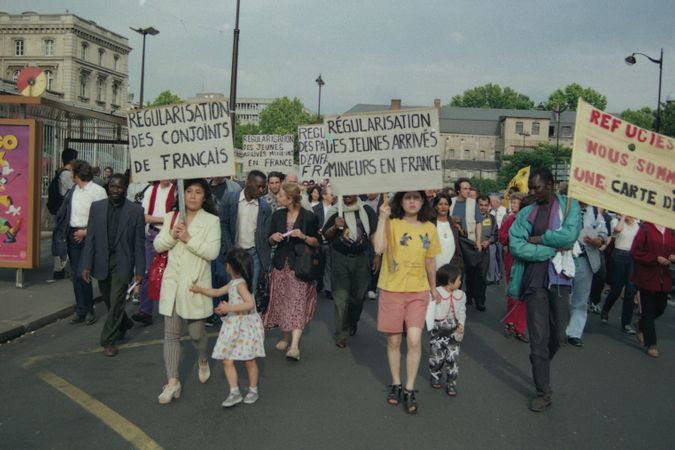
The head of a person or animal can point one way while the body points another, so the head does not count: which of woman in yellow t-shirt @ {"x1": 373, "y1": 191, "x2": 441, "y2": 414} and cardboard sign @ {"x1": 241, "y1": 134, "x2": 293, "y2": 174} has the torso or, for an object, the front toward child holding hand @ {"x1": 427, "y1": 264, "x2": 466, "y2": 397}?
the cardboard sign

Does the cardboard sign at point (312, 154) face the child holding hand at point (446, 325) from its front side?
yes

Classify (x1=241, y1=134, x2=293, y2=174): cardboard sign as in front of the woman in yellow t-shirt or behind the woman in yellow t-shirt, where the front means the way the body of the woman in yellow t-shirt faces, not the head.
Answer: behind

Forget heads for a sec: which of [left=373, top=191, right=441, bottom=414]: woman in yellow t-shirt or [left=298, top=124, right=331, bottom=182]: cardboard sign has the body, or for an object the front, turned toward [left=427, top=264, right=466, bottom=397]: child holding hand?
the cardboard sign

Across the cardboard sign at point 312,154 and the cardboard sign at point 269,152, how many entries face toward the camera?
2

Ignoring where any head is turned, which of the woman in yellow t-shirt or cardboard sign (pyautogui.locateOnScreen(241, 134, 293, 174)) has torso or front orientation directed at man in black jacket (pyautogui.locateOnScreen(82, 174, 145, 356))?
the cardboard sign

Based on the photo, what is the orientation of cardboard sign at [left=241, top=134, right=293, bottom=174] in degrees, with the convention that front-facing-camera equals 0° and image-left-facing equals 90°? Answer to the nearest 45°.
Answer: approximately 0°

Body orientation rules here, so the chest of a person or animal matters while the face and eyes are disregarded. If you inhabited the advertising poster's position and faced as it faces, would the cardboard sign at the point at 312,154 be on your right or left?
on your left
